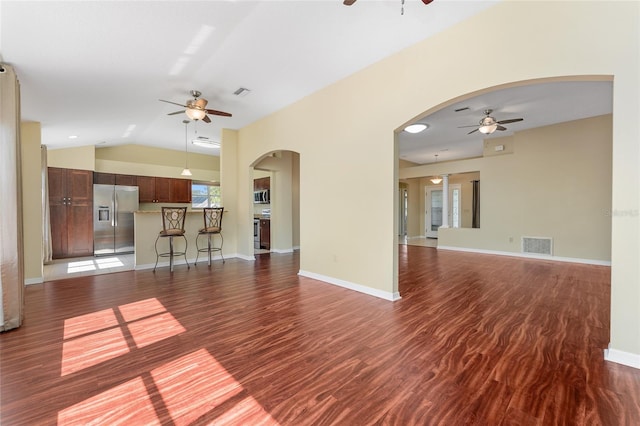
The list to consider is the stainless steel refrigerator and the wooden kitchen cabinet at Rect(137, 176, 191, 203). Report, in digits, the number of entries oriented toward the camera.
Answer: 2

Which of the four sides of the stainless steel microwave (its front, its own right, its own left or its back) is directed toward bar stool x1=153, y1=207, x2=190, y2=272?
front

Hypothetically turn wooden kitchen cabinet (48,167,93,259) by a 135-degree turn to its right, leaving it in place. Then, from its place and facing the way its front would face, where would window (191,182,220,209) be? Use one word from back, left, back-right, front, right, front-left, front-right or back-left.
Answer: back-right

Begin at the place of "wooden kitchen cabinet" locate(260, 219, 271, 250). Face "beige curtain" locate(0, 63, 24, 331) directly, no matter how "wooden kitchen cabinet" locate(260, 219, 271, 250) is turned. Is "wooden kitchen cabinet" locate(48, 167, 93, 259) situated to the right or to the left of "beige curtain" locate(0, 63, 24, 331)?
right

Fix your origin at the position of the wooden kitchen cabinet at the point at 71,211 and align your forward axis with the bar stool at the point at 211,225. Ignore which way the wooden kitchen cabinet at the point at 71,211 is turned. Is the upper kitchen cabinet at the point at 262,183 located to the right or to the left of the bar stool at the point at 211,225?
left

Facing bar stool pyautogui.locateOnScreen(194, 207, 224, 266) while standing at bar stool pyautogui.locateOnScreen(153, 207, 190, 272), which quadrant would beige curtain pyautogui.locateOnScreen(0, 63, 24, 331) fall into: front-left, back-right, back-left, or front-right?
back-right

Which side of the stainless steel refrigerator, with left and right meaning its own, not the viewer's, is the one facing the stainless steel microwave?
left

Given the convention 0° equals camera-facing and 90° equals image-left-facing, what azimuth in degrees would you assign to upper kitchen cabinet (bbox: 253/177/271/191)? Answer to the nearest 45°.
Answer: approximately 45°

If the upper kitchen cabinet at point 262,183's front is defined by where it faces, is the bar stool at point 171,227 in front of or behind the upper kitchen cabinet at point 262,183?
in front

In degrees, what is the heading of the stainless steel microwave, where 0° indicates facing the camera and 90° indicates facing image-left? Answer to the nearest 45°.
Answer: approximately 45°

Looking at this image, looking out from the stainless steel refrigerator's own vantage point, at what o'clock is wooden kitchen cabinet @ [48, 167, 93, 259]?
The wooden kitchen cabinet is roughly at 3 o'clock from the stainless steel refrigerator.

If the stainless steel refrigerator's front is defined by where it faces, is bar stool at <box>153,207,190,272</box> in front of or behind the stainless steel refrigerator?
in front

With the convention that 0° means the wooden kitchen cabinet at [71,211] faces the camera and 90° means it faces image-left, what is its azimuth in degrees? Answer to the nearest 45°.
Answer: approximately 0°
